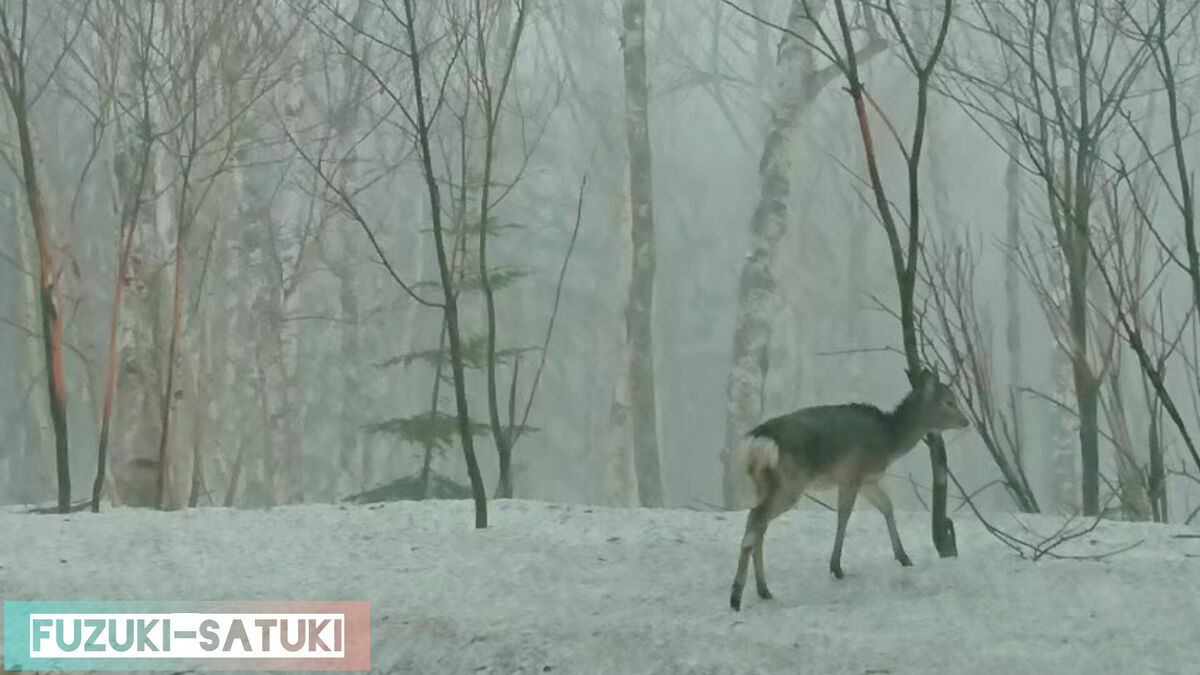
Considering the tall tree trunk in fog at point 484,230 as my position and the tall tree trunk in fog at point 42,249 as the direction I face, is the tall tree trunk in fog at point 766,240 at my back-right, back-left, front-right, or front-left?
back-right

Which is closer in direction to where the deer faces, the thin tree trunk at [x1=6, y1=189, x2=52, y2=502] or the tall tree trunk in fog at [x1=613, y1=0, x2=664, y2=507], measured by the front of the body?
the tall tree trunk in fog

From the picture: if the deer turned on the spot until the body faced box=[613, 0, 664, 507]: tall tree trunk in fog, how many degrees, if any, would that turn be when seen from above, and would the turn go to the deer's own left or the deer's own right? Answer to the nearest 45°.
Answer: approximately 45° to the deer's own left

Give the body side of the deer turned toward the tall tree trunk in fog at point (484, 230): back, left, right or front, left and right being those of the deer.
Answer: left

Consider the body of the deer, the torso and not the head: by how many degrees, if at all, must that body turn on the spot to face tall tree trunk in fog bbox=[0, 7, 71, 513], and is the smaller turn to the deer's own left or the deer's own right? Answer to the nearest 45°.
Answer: approximately 135° to the deer's own left

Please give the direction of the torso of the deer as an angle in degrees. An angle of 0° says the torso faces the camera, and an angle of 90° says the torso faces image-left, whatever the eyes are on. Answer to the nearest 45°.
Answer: approximately 225°

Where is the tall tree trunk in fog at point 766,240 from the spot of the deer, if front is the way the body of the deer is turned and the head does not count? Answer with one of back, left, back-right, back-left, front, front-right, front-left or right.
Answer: front-left

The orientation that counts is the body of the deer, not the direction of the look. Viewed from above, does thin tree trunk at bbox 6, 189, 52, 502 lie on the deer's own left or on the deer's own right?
on the deer's own left

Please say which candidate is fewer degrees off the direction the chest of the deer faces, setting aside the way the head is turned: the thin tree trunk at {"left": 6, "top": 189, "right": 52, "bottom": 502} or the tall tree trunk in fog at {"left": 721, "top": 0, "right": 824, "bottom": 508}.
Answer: the tall tree trunk in fog
